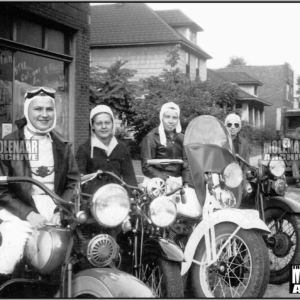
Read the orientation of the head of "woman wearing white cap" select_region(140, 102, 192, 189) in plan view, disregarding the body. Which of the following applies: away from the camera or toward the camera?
toward the camera

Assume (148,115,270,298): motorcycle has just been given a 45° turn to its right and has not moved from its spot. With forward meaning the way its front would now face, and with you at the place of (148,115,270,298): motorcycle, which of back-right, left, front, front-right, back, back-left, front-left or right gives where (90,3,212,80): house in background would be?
back

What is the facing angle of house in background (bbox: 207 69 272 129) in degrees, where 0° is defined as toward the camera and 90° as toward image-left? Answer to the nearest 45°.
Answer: approximately 315°

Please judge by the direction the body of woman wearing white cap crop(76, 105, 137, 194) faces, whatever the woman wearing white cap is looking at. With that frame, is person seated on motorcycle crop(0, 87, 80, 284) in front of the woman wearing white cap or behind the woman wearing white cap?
in front

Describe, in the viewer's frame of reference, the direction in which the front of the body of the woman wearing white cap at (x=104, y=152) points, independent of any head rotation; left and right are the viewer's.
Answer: facing the viewer

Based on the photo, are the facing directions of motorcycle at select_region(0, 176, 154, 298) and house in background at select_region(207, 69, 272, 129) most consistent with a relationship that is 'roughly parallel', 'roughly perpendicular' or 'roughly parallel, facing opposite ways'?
roughly parallel

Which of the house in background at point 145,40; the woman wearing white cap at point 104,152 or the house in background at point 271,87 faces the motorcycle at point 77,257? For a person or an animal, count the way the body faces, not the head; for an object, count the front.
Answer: the woman wearing white cap

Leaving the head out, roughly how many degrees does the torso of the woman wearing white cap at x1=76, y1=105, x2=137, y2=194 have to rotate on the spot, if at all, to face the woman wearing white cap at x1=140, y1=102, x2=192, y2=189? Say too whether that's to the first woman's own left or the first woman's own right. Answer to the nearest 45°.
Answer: approximately 135° to the first woman's own left

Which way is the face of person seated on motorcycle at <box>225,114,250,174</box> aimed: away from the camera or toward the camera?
toward the camera
